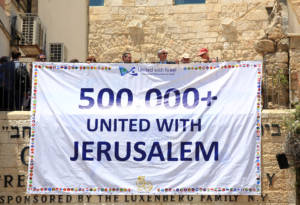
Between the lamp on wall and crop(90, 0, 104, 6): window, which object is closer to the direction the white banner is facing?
the lamp on wall

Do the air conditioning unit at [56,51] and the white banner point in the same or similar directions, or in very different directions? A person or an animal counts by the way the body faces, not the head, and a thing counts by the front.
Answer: same or similar directions

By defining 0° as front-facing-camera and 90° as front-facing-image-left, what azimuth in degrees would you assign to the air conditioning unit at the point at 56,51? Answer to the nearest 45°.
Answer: approximately 0°

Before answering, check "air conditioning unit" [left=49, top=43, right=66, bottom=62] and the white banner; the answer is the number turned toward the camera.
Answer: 2

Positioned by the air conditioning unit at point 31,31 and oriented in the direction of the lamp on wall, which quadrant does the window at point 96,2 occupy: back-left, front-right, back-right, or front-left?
front-left

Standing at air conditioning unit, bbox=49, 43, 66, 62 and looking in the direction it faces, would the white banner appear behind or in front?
in front

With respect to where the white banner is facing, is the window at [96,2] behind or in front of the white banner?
behind

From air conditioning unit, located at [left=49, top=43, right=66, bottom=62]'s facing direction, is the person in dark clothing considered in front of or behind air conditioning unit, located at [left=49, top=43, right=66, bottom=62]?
in front

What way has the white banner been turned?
toward the camera
